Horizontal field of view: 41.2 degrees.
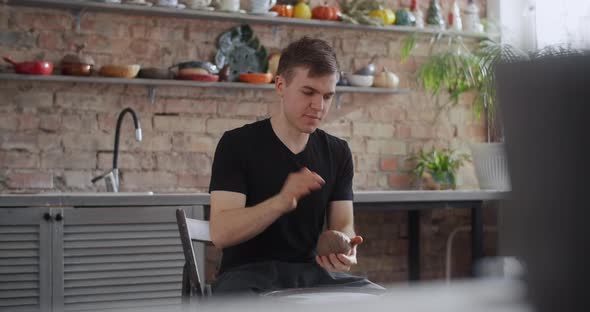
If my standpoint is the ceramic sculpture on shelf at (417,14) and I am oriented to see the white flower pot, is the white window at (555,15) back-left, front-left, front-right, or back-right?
front-left

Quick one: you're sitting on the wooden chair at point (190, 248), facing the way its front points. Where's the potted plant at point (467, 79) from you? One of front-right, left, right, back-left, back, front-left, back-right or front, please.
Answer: left

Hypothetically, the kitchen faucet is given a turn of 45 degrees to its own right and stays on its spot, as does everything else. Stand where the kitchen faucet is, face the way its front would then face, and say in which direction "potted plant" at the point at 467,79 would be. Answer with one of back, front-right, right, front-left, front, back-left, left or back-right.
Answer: left

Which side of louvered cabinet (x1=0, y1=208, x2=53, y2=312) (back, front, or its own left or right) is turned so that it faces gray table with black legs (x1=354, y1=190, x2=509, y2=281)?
left

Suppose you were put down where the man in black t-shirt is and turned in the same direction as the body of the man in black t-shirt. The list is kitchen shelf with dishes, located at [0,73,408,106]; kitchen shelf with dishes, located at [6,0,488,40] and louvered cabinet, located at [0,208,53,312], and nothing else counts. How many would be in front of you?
0

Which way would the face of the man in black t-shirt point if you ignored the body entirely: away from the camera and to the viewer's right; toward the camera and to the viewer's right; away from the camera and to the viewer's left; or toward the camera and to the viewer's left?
toward the camera and to the viewer's right

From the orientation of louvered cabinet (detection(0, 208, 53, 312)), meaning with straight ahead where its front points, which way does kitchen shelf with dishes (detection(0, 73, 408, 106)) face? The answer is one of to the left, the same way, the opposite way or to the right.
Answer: the same way

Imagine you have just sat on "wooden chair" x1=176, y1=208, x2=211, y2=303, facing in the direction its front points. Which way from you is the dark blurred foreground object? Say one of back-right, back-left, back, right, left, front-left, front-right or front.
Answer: front-right

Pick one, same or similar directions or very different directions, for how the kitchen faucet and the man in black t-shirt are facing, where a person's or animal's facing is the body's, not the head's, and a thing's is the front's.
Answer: same or similar directions

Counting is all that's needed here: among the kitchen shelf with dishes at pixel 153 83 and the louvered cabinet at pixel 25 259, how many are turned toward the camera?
2

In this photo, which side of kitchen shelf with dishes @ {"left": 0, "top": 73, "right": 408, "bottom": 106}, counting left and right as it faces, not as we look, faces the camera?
front

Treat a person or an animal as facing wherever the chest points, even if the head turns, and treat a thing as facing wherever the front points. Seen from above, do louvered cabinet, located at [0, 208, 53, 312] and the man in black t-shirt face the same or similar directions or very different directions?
same or similar directions

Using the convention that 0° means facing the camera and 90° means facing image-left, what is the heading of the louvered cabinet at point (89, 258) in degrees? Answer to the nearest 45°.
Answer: approximately 0°

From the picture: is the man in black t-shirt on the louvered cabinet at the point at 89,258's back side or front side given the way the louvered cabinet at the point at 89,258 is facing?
on the front side

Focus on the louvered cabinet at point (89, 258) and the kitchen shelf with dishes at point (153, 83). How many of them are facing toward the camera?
2

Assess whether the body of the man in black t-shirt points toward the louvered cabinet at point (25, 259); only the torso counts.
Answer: no

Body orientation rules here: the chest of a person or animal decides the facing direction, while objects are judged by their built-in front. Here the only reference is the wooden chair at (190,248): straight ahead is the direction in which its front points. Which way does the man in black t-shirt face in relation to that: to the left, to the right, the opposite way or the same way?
the same way

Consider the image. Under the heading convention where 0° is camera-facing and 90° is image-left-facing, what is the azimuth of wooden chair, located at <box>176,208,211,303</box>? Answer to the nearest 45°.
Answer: approximately 315°
